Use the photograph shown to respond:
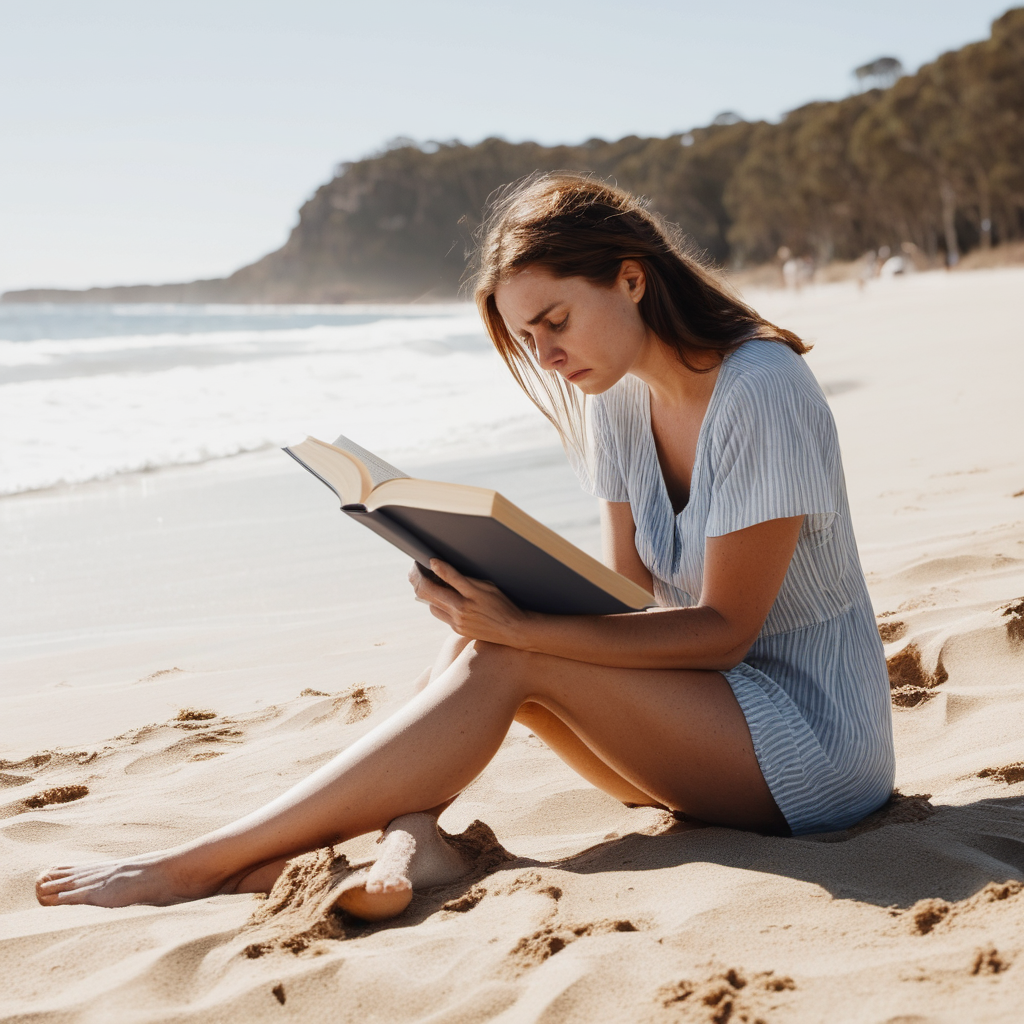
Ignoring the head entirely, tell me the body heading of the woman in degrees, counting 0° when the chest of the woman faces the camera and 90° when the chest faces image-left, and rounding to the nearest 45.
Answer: approximately 45°
